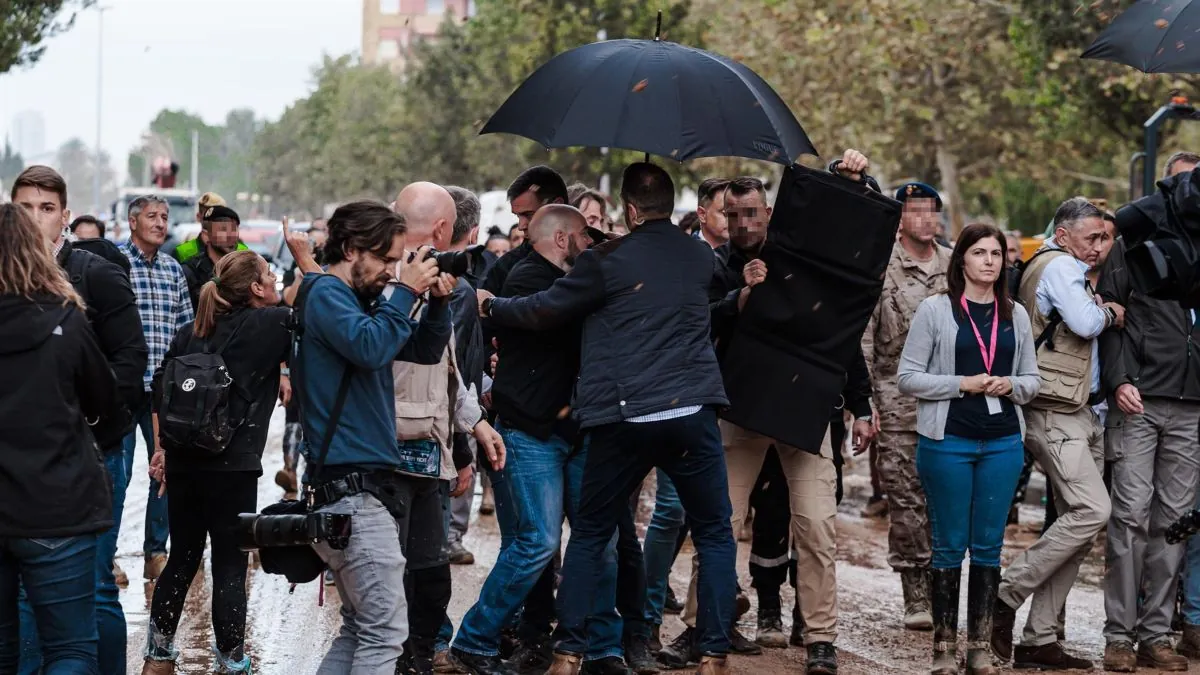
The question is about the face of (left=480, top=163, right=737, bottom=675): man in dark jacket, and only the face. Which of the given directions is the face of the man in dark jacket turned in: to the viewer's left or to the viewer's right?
to the viewer's left

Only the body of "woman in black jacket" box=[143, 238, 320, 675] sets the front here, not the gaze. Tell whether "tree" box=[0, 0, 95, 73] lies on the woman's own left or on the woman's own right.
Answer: on the woman's own left

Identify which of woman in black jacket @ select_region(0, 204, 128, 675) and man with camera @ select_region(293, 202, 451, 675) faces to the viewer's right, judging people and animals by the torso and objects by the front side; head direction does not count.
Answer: the man with camera

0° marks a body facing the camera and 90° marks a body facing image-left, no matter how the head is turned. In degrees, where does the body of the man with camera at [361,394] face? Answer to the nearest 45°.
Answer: approximately 270°

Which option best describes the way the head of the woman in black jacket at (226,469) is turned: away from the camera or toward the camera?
away from the camera

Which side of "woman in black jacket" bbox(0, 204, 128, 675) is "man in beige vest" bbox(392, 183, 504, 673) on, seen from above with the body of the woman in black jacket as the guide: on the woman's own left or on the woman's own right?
on the woman's own right

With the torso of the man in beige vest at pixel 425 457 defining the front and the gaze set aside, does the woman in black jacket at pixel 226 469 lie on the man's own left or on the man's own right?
on the man's own left

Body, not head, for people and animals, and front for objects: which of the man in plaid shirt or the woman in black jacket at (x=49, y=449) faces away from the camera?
the woman in black jacket

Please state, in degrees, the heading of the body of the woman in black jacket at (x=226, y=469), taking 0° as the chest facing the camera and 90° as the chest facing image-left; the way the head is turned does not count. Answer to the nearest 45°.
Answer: approximately 225°

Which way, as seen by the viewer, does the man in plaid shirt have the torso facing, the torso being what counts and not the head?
toward the camera
